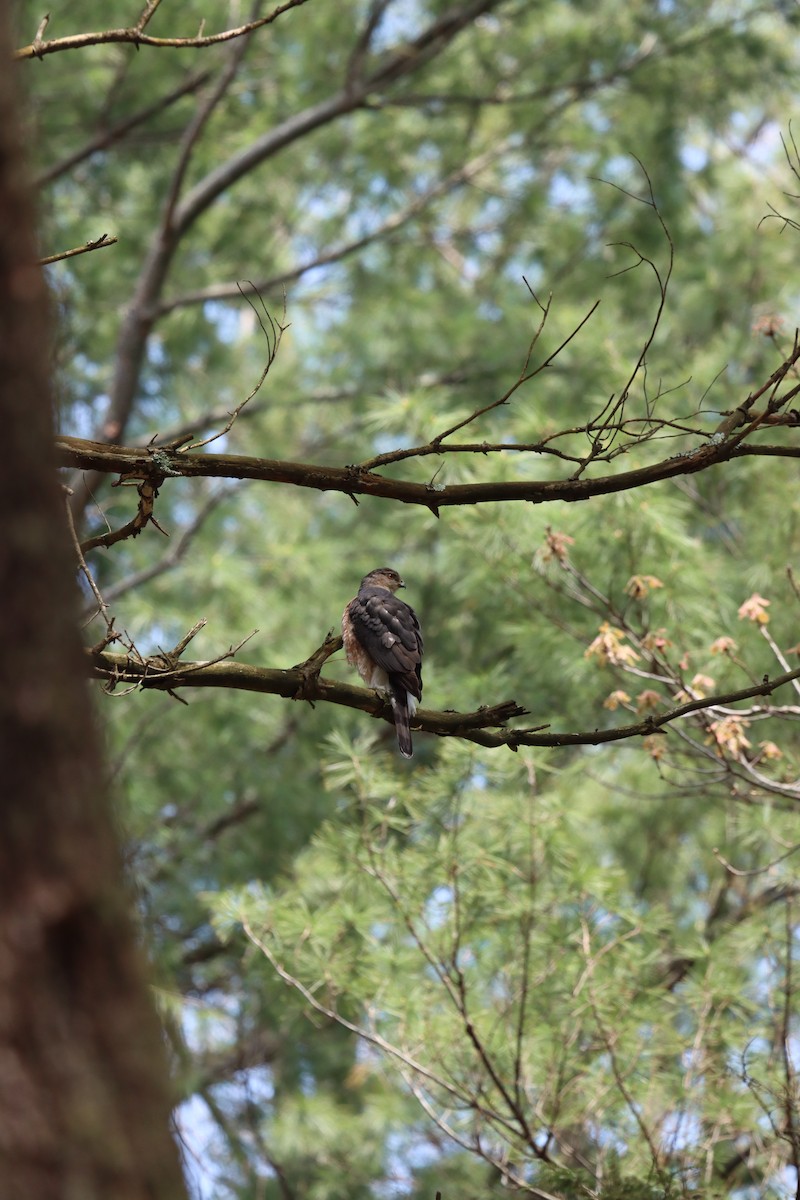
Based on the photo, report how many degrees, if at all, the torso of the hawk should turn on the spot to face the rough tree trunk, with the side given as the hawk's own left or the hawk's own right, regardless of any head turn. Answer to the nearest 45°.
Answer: approximately 135° to the hawk's own left

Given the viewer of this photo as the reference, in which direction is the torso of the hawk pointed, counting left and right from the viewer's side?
facing away from the viewer and to the left of the viewer
